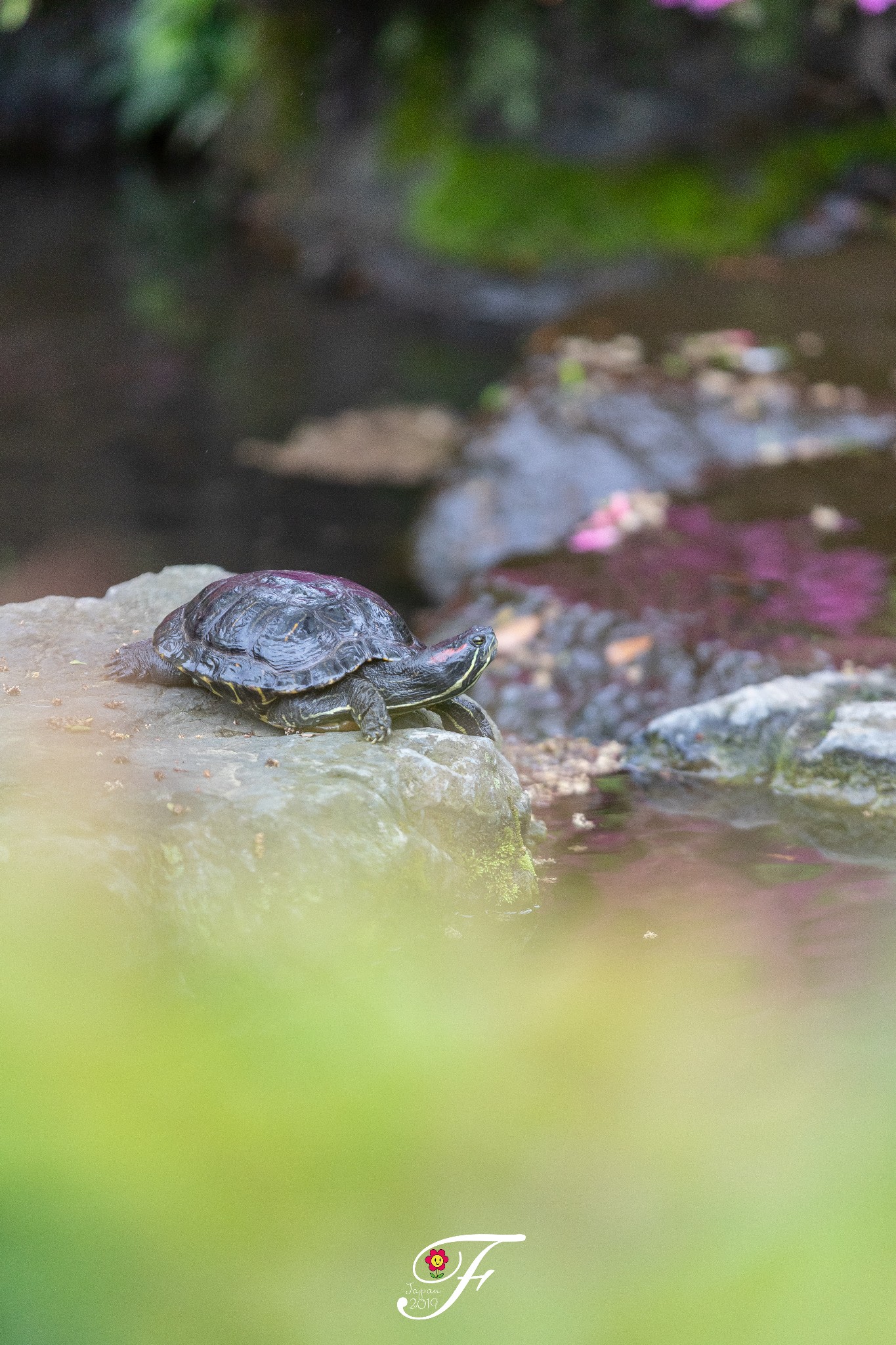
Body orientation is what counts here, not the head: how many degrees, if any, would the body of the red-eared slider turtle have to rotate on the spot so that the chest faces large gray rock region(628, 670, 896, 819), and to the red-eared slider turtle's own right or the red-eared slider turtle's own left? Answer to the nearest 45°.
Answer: approximately 45° to the red-eared slider turtle's own left

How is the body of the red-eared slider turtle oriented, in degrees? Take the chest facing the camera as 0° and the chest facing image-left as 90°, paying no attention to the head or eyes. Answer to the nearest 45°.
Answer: approximately 270°

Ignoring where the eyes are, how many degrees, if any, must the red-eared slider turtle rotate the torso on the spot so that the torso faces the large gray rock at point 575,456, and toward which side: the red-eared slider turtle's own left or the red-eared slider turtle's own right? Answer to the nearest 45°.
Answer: approximately 90° to the red-eared slider turtle's own left

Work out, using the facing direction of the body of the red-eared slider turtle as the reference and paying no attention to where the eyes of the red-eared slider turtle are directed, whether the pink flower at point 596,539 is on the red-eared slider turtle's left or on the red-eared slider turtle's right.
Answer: on the red-eared slider turtle's left
